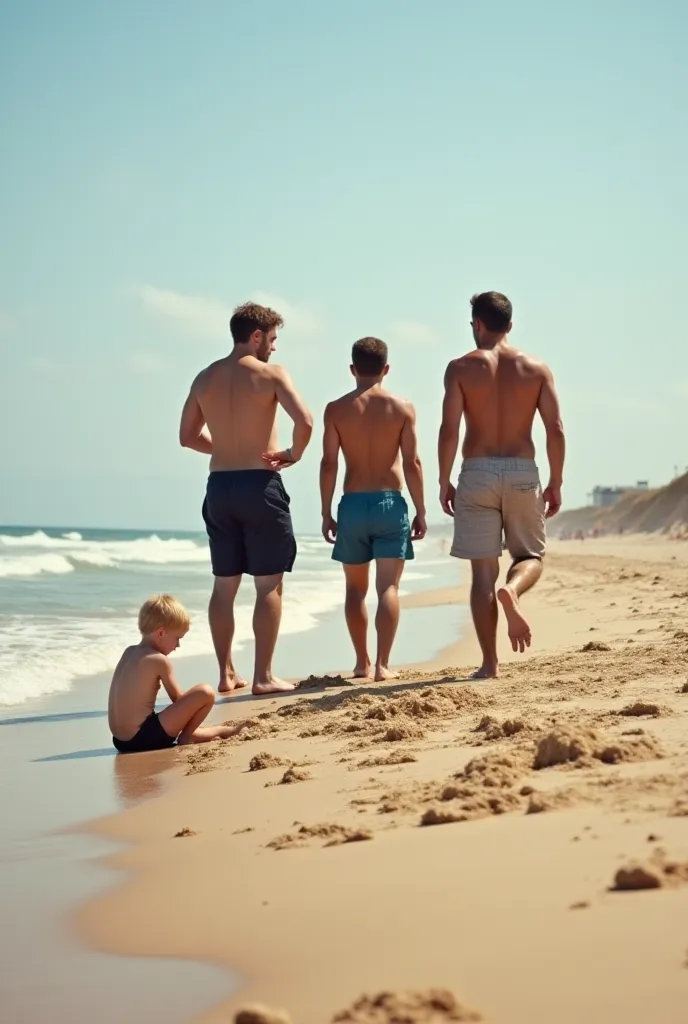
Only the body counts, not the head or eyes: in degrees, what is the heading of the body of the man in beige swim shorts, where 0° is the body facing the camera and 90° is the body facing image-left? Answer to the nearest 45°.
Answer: approximately 180°

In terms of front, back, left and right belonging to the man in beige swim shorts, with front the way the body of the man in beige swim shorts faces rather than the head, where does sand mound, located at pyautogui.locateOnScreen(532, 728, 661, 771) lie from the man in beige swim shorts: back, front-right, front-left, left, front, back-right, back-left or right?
back

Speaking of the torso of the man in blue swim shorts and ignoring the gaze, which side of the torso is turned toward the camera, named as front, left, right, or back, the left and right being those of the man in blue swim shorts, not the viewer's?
back

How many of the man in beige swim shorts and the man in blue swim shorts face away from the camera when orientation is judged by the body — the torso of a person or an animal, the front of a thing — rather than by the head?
2

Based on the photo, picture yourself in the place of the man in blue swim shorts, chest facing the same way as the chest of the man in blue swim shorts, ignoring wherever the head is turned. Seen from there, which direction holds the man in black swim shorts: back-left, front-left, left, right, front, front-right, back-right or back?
left

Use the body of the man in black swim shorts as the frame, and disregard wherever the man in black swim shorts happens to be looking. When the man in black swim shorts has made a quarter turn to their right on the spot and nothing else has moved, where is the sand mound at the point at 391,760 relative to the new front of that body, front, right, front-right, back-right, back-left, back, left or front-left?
front-right

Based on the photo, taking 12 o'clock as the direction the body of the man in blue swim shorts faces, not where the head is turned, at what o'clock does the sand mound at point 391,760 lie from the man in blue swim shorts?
The sand mound is roughly at 6 o'clock from the man in blue swim shorts.

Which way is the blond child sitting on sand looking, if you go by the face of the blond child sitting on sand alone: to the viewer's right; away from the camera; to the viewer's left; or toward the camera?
to the viewer's right

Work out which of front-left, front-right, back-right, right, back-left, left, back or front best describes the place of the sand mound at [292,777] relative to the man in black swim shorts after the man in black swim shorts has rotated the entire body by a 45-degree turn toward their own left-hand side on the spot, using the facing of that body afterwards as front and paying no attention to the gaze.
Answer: back

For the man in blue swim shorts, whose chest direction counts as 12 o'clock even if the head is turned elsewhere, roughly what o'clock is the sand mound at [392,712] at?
The sand mound is roughly at 6 o'clock from the man in blue swim shorts.

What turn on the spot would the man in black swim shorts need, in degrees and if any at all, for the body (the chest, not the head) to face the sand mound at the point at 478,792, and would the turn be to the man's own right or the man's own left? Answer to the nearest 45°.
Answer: approximately 135° to the man's own right

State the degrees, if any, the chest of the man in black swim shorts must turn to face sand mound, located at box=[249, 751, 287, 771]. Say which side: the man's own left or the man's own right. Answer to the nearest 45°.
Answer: approximately 135° to the man's own right

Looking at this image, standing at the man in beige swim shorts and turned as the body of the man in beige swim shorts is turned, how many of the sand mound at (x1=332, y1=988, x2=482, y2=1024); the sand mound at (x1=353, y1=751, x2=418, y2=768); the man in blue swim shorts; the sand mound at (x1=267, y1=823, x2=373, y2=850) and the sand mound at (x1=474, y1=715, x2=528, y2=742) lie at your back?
4

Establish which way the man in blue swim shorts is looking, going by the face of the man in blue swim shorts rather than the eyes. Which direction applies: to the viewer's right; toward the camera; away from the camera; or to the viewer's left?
away from the camera

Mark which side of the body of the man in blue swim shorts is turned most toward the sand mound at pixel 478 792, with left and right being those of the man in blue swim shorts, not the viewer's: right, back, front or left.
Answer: back

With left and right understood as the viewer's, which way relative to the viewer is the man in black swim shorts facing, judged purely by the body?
facing away from the viewer and to the right of the viewer
